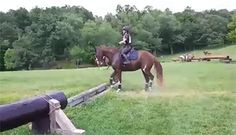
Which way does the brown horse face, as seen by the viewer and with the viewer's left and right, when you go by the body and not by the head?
facing to the left of the viewer

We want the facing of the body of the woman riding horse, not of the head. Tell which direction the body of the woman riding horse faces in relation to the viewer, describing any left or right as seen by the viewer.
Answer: facing to the left of the viewer

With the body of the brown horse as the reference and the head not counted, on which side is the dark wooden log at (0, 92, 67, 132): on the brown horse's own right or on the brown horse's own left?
on the brown horse's own left

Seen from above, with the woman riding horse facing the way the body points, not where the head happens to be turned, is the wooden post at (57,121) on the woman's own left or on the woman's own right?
on the woman's own left
